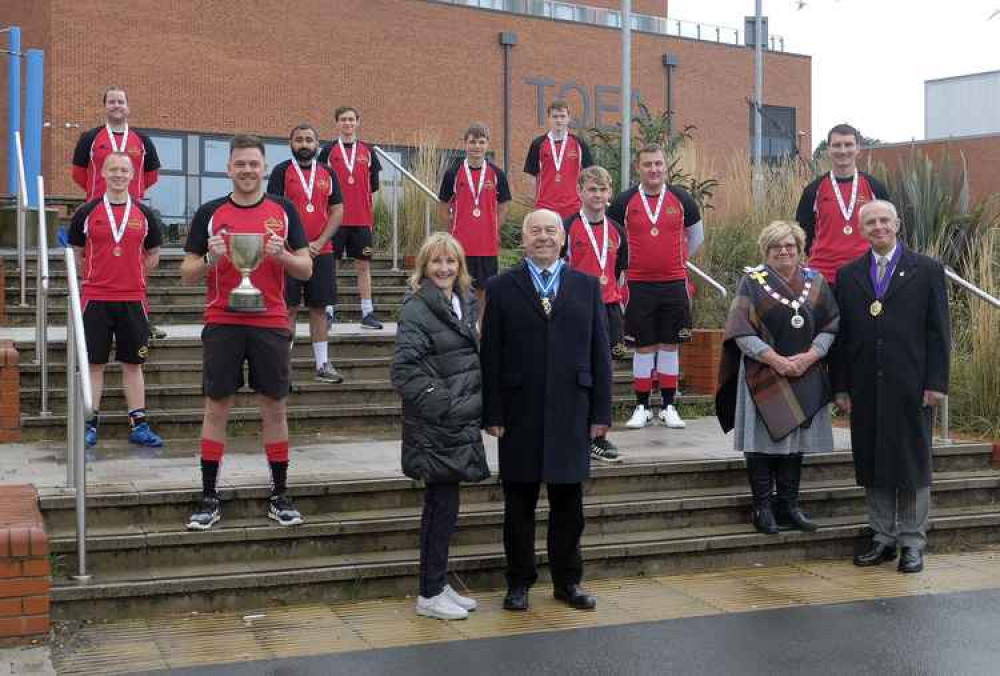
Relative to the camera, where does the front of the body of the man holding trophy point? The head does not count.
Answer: toward the camera

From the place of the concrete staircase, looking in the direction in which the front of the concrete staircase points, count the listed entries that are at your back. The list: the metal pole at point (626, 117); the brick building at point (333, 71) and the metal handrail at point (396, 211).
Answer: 3

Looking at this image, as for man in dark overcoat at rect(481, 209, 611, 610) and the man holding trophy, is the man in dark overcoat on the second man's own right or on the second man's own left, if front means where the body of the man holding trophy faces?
on the second man's own left

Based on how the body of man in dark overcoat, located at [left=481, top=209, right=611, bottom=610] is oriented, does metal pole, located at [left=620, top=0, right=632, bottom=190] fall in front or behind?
behind

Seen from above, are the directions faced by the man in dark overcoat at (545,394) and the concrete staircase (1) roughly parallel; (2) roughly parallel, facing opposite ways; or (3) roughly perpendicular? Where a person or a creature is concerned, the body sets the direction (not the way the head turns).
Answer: roughly parallel

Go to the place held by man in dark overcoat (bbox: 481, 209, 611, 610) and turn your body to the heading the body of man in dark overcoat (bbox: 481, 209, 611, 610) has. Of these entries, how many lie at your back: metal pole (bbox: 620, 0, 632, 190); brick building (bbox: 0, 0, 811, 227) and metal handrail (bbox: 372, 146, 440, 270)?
3

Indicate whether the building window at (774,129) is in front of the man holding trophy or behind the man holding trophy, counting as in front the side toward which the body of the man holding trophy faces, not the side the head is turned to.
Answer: behind

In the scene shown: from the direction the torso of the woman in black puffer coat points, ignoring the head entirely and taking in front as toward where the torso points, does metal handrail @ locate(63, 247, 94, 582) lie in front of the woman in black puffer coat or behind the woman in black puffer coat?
behind

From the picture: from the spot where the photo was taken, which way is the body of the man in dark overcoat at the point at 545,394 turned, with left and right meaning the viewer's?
facing the viewer

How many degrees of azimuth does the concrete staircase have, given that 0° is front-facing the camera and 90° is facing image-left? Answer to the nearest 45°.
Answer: approximately 0°

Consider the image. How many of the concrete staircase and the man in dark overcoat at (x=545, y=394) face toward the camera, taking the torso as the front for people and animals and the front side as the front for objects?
2
